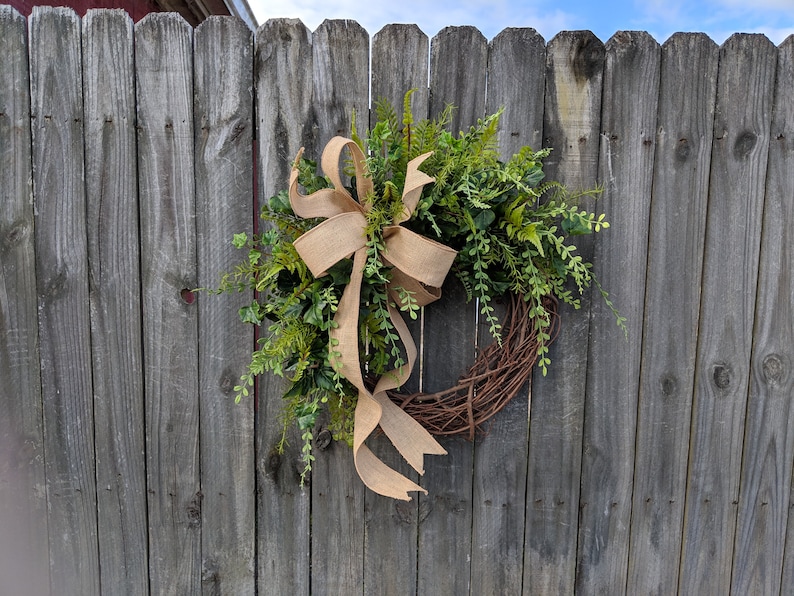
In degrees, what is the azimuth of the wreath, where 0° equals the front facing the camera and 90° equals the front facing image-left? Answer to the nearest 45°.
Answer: approximately 0°
